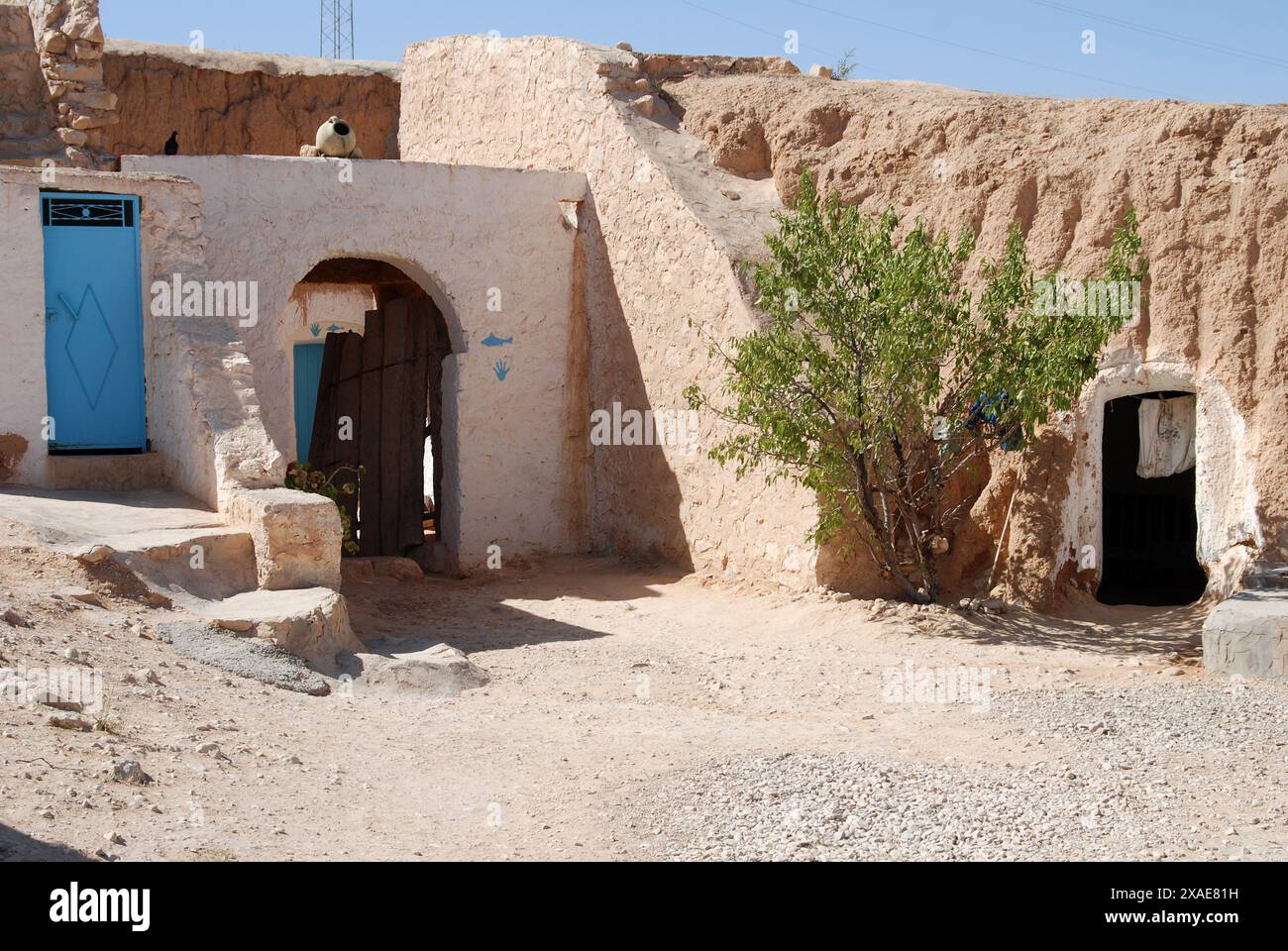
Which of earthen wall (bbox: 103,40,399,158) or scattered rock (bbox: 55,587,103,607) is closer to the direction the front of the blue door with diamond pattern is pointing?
the scattered rock

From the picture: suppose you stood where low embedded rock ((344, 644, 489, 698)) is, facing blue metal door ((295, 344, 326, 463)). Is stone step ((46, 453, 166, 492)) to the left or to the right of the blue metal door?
left

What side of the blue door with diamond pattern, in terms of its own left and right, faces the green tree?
left

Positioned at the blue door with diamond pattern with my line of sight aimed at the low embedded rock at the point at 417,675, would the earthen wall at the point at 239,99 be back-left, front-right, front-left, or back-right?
back-left

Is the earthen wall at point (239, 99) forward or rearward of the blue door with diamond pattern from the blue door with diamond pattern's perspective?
rearward

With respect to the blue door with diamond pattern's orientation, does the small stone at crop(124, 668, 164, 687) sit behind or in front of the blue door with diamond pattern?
in front

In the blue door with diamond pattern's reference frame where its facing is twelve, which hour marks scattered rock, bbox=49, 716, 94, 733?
The scattered rock is roughly at 12 o'clock from the blue door with diamond pattern.

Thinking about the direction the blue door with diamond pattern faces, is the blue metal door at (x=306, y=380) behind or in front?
behind

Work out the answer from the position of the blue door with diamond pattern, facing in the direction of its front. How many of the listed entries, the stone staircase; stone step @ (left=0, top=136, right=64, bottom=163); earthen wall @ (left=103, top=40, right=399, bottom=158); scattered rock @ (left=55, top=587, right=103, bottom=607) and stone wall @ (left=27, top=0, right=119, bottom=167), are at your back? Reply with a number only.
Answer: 3

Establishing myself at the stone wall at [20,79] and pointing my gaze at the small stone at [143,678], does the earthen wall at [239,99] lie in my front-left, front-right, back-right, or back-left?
back-left

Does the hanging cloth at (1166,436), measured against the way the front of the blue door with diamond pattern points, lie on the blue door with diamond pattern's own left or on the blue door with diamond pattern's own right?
on the blue door with diamond pattern's own left

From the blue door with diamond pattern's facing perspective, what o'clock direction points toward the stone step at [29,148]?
The stone step is roughly at 6 o'clock from the blue door with diamond pattern.

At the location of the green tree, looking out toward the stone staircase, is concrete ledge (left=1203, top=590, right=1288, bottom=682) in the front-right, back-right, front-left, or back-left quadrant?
back-left

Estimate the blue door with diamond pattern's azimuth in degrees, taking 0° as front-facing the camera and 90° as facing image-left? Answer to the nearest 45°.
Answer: approximately 0°

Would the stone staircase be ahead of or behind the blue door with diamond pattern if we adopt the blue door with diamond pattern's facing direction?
ahead

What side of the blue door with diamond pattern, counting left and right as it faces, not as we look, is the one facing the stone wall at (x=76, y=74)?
back
